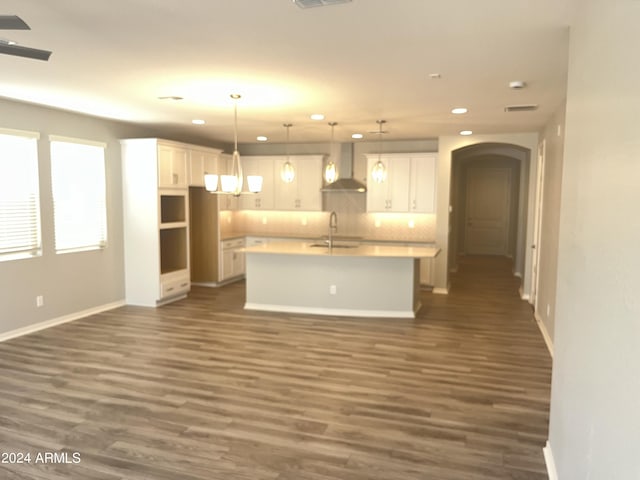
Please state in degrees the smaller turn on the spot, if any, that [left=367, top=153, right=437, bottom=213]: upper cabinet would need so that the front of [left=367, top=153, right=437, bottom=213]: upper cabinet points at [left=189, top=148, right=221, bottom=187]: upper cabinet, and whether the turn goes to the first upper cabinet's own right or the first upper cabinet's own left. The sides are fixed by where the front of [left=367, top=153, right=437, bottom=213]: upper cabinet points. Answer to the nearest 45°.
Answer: approximately 90° to the first upper cabinet's own right

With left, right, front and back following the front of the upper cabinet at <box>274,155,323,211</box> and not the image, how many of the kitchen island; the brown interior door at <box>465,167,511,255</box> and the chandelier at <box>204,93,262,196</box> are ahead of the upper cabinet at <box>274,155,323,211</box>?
2

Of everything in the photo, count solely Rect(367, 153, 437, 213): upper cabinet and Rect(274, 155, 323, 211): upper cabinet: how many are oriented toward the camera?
2

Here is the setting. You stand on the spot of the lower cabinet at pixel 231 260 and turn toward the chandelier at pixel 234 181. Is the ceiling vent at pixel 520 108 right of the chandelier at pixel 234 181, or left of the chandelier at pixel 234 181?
left

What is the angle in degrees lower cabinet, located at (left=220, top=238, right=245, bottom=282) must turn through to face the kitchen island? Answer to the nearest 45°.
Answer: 0° — it already faces it

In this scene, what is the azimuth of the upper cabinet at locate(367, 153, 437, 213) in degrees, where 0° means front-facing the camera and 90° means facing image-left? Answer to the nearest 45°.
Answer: approximately 0°

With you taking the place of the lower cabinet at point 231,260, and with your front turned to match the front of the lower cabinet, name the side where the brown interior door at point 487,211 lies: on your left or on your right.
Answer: on your left

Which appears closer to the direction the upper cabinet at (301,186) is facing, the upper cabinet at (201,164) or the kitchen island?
the kitchen island
